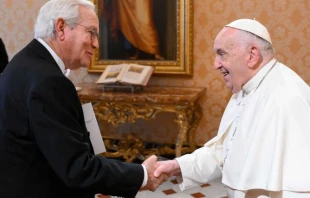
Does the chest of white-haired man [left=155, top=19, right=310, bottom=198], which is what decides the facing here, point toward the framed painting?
no

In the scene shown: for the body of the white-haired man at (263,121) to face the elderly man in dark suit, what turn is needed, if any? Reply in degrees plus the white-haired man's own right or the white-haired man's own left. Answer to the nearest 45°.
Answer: approximately 45° to the white-haired man's own left

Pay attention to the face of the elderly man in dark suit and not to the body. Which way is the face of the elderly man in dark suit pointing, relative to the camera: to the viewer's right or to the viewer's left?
to the viewer's right

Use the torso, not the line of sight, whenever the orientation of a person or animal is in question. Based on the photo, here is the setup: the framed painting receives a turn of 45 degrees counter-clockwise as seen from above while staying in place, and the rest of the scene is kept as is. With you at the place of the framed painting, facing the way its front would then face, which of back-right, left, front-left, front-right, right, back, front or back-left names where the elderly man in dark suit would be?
front-right

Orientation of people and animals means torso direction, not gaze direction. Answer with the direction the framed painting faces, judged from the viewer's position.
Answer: facing the viewer

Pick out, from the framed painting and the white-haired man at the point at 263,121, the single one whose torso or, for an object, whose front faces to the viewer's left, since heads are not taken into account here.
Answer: the white-haired man

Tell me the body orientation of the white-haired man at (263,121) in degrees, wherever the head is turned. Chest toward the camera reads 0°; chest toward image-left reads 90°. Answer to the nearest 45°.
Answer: approximately 90°

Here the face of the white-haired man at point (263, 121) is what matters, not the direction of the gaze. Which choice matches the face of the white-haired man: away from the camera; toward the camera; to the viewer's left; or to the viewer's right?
to the viewer's left

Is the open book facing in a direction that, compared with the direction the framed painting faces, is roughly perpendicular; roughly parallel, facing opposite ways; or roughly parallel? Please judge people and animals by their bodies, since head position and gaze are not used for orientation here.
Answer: roughly parallel

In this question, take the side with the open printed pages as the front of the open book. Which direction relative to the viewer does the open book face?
toward the camera

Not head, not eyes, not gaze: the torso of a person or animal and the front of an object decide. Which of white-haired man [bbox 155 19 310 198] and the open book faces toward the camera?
the open book

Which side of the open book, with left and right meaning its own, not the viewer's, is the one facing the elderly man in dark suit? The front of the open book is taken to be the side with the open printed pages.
front

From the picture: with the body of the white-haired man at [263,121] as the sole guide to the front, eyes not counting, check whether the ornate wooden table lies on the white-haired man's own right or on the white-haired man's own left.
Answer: on the white-haired man's own right
